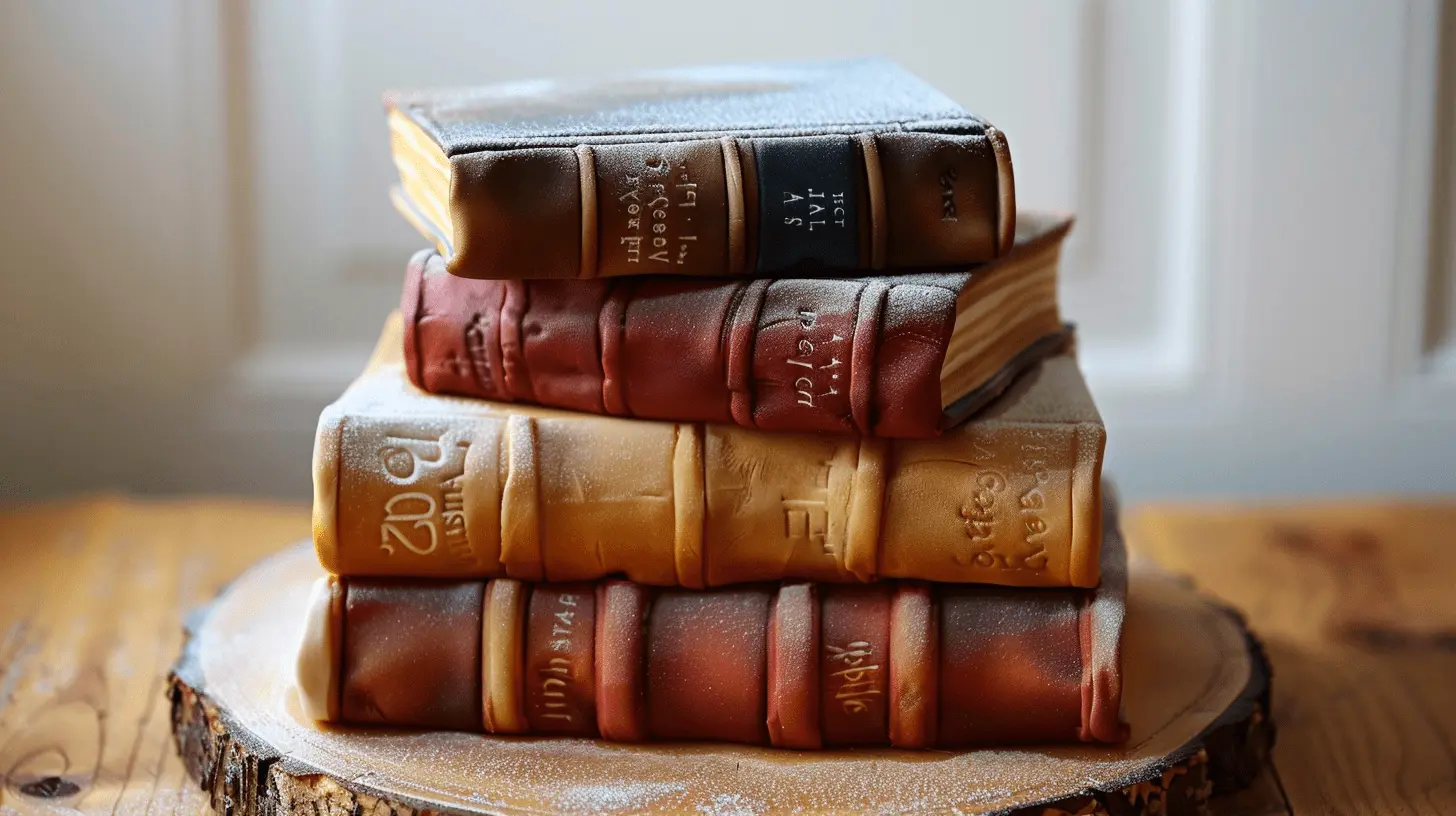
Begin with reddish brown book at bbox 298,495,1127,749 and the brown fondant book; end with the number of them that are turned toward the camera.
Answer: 2

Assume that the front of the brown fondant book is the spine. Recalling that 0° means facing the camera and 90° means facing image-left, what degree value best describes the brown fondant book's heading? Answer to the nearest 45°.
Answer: approximately 0°

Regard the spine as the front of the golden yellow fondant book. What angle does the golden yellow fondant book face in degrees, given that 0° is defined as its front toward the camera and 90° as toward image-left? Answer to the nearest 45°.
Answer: approximately 0°

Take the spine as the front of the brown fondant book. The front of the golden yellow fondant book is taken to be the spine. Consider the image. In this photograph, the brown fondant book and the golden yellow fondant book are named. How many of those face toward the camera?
2
